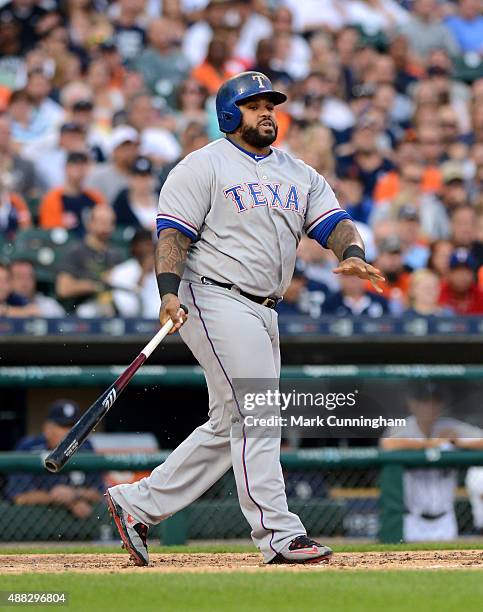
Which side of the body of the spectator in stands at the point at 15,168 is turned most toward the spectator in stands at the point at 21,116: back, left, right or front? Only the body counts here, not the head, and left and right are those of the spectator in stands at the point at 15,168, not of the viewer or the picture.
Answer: back

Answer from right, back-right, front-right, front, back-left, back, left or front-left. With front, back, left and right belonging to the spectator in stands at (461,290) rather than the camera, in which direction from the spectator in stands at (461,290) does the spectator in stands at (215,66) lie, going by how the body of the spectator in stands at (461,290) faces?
back-right

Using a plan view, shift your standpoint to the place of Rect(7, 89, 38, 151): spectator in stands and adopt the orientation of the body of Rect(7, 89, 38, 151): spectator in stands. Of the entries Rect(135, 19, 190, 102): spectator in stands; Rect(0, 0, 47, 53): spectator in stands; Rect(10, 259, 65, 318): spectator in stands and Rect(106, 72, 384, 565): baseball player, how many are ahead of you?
2

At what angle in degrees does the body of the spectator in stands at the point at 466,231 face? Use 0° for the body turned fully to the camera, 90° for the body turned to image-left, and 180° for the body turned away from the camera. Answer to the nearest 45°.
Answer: approximately 0°

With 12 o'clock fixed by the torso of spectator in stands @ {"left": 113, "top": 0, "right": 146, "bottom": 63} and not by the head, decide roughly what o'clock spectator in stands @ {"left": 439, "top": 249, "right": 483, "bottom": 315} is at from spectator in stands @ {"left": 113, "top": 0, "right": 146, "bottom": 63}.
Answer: spectator in stands @ {"left": 439, "top": 249, "right": 483, "bottom": 315} is roughly at 11 o'clock from spectator in stands @ {"left": 113, "top": 0, "right": 146, "bottom": 63}.

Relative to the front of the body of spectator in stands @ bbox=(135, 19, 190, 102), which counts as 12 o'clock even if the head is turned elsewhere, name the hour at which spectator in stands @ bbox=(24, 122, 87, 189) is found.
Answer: spectator in stands @ bbox=(24, 122, 87, 189) is roughly at 1 o'clock from spectator in stands @ bbox=(135, 19, 190, 102).
